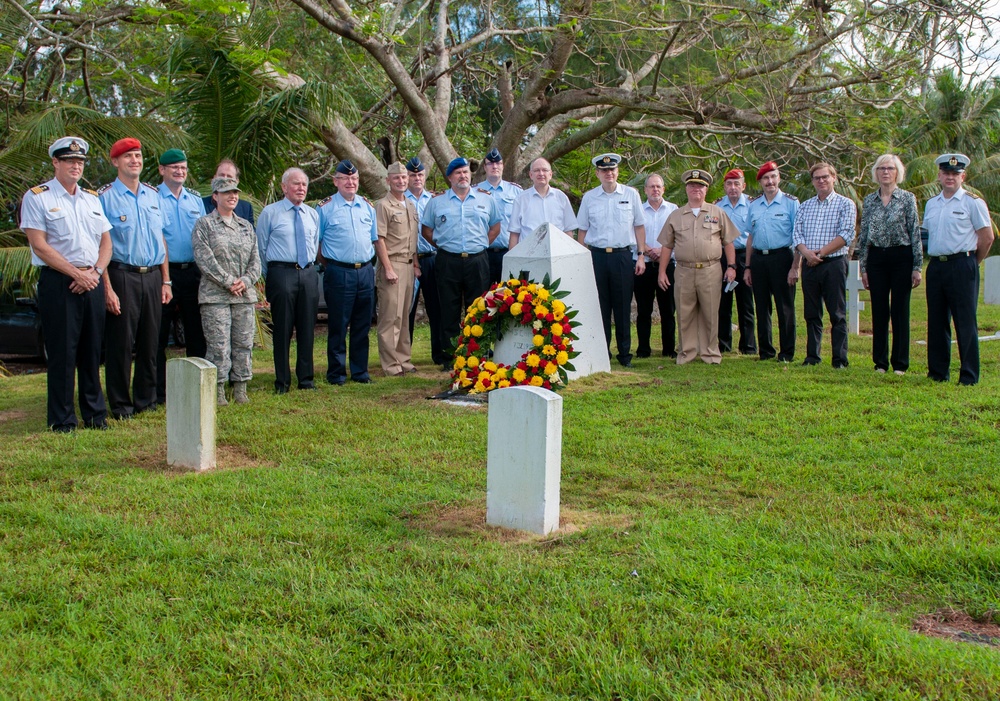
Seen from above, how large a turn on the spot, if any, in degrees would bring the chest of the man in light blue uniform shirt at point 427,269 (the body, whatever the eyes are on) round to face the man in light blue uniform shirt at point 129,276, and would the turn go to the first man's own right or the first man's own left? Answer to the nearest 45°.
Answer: approximately 45° to the first man's own right

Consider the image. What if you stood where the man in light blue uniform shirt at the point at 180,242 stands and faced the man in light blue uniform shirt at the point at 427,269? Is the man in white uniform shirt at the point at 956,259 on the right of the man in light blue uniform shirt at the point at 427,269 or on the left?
right

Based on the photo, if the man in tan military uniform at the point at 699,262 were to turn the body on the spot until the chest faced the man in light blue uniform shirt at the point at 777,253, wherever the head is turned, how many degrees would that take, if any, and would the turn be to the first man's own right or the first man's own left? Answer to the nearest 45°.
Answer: approximately 90° to the first man's own left

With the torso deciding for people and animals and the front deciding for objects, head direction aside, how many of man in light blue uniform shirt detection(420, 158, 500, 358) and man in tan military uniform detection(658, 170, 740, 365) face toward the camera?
2

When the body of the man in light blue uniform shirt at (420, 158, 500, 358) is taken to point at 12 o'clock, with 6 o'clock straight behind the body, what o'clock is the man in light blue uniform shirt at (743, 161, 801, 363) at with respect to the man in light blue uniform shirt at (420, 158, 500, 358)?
the man in light blue uniform shirt at (743, 161, 801, 363) is roughly at 9 o'clock from the man in light blue uniform shirt at (420, 158, 500, 358).

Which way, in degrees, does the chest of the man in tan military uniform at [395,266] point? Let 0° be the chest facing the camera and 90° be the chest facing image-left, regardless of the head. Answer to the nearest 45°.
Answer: approximately 315°
